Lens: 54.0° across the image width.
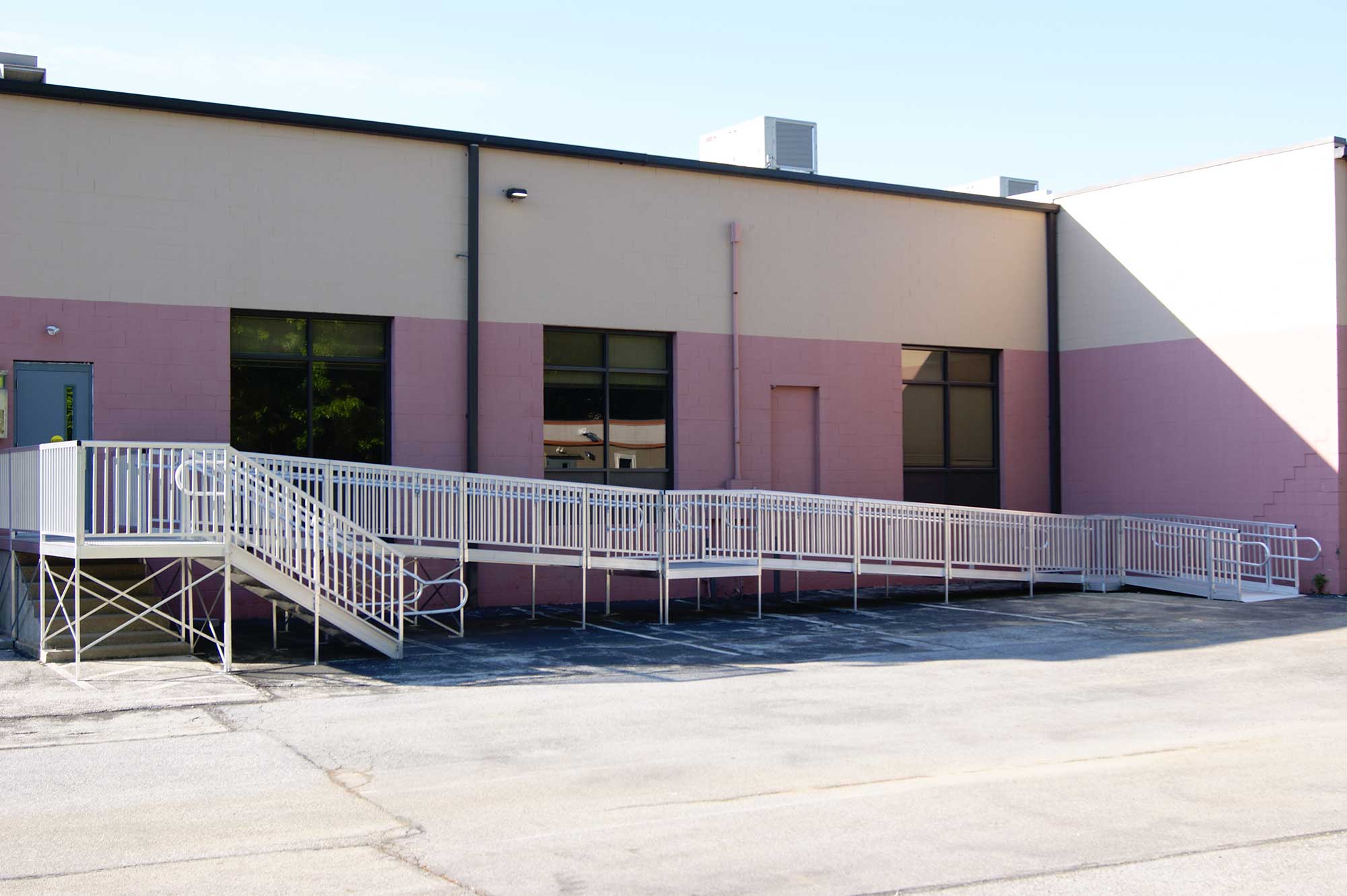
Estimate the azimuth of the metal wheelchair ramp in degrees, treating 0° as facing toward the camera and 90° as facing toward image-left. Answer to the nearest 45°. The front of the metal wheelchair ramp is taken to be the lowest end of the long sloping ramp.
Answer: approximately 270°

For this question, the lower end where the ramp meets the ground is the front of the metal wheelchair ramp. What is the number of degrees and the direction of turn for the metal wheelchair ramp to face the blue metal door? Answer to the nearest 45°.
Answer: approximately 180°
